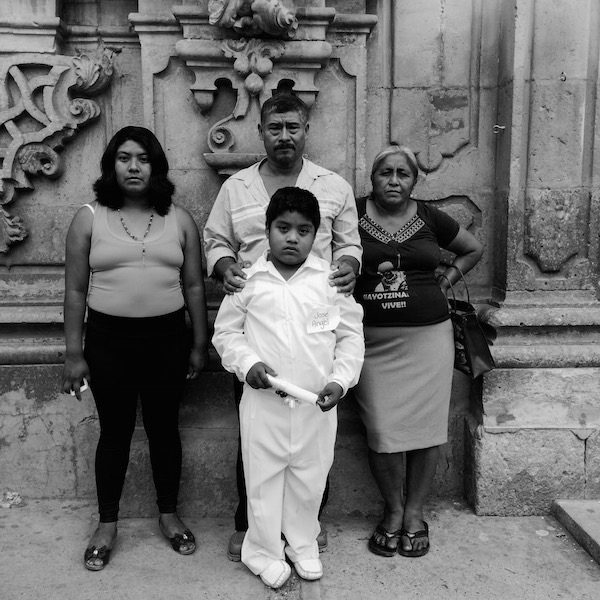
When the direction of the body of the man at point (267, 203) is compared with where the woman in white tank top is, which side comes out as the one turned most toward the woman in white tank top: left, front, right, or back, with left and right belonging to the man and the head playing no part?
right

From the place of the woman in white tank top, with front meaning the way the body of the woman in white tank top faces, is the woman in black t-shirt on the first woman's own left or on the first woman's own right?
on the first woman's own left

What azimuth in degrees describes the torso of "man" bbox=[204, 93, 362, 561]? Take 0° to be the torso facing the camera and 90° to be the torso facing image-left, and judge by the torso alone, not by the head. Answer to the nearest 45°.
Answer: approximately 0°
